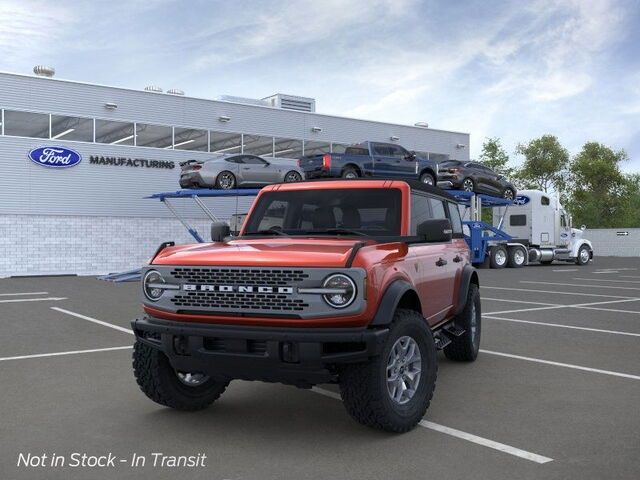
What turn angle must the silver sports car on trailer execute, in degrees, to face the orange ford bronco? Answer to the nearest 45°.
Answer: approximately 135° to its right

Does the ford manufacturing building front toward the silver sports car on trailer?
yes

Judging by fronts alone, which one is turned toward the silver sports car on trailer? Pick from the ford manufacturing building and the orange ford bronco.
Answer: the ford manufacturing building

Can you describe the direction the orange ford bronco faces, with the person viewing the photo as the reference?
facing the viewer and to the left of the viewer

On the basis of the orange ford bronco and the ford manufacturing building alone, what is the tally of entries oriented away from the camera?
0

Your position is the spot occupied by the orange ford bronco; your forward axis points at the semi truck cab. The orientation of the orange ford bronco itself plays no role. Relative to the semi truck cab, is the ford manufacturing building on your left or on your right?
left

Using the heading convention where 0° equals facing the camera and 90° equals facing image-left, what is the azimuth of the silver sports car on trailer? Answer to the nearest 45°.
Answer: approximately 225°

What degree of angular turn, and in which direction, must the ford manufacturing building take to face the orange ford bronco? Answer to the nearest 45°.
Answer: approximately 45° to its right

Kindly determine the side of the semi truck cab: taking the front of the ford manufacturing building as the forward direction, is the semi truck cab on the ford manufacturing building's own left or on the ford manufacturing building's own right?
on the ford manufacturing building's own left

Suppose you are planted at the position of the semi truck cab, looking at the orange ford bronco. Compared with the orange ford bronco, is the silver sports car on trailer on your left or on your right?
right

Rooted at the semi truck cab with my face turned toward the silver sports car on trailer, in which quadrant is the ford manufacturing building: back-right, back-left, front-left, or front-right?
front-right

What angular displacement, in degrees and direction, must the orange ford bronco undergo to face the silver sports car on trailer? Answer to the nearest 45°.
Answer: approximately 135° to its right

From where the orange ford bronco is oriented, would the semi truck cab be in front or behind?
behind

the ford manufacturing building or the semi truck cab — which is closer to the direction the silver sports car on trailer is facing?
the semi truck cab

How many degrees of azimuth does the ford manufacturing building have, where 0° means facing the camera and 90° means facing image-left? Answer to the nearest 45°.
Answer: approximately 315°
